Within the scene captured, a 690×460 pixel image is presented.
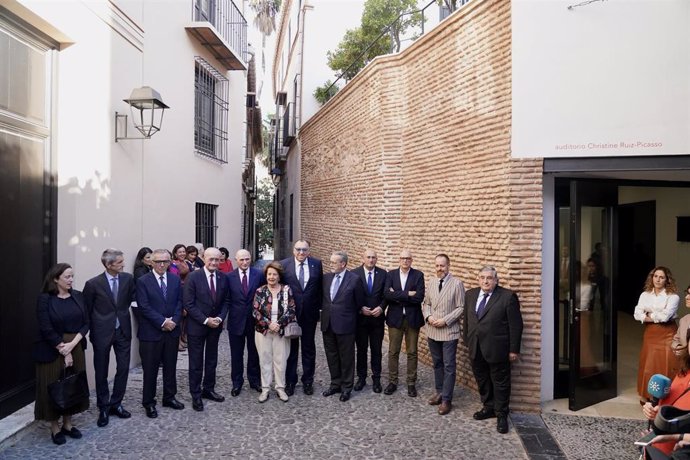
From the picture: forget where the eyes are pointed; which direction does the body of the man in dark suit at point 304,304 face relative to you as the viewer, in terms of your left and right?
facing the viewer

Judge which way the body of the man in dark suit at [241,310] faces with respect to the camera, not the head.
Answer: toward the camera

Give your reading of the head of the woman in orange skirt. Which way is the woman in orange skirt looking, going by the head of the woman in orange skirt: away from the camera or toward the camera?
toward the camera

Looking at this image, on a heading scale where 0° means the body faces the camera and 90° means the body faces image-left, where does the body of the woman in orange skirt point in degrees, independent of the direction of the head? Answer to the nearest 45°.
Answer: approximately 45°

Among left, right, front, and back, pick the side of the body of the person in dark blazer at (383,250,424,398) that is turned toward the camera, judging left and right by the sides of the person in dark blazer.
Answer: front

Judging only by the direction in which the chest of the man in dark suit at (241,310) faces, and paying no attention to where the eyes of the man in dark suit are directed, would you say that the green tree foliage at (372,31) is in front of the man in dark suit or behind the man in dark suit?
behind

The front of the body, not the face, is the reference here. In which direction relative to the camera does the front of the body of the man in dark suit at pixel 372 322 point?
toward the camera

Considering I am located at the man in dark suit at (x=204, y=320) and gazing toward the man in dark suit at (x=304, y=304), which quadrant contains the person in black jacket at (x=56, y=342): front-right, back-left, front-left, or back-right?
back-right

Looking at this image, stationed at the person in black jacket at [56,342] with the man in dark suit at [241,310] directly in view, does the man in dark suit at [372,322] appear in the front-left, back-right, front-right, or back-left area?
front-right

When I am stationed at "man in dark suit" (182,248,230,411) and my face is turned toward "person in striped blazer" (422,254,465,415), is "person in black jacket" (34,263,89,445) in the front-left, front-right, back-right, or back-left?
back-right

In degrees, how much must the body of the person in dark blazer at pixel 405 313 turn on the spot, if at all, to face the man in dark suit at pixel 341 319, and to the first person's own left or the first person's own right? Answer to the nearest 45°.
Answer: approximately 90° to the first person's own right

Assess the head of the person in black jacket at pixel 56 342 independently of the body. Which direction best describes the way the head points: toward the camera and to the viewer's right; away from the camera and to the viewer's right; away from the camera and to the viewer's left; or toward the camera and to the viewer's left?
toward the camera and to the viewer's right

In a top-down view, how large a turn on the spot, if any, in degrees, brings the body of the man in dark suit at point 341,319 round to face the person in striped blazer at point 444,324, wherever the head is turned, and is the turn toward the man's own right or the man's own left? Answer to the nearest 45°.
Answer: approximately 135° to the man's own left

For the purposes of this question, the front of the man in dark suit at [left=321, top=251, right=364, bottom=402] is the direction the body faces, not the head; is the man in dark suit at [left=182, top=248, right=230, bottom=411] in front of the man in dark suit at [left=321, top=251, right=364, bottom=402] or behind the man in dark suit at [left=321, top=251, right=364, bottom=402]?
in front

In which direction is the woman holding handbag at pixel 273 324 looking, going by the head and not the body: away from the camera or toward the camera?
toward the camera
